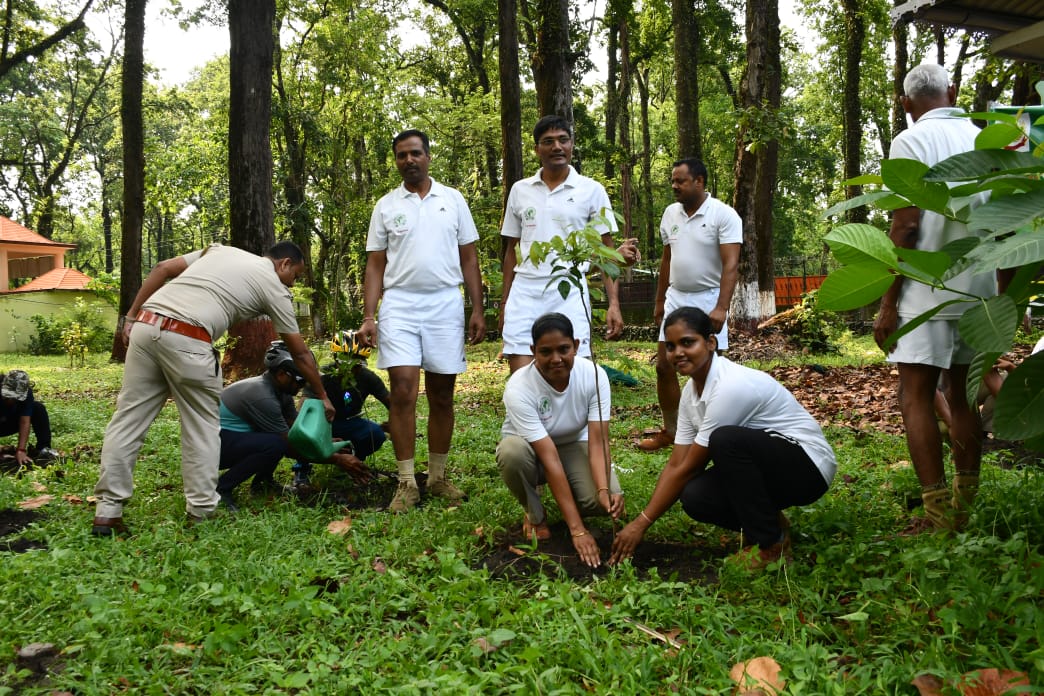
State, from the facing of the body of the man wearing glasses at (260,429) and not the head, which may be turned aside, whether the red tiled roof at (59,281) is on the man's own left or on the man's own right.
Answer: on the man's own left

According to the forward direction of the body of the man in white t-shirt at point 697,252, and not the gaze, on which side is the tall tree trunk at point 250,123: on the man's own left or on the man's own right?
on the man's own right

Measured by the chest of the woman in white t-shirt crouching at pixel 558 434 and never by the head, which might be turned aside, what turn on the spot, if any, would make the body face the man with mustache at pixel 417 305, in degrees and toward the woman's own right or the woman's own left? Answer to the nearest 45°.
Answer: approximately 135° to the woman's own right

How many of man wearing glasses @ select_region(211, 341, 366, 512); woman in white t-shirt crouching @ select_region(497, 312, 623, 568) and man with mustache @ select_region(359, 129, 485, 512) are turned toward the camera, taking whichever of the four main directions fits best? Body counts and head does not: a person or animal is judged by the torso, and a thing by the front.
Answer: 2

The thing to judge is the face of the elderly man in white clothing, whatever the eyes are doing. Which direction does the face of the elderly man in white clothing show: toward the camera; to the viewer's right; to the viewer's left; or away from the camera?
away from the camera

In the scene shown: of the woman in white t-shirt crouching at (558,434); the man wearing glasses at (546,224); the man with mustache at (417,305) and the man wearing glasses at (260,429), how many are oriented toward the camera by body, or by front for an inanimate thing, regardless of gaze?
3

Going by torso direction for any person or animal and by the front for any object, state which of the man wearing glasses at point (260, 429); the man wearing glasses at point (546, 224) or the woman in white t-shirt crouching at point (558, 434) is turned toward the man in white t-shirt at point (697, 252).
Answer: the man wearing glasses at point (260, 429)

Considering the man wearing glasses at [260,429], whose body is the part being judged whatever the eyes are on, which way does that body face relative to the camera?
to the viewer's right
